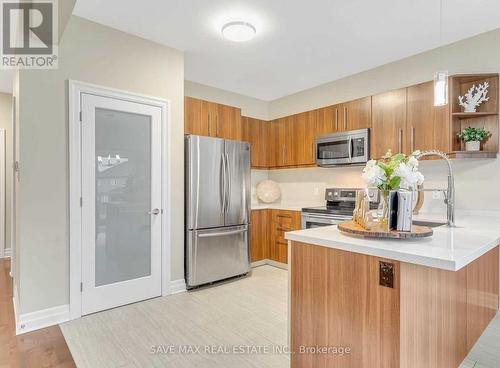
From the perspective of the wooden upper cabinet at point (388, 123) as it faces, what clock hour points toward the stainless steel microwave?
The stainless steel microwave is roughly at 2 o'clock from the wooden upper cabinet.

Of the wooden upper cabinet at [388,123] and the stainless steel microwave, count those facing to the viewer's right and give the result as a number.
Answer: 0

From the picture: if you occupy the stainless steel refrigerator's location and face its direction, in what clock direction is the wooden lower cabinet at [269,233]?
The wooden lower cabinet is roughly at 9 o'clock from the stainless steel refrigerator.

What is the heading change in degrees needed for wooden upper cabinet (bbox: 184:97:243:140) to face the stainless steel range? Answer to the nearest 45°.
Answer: approximately 45° to its left

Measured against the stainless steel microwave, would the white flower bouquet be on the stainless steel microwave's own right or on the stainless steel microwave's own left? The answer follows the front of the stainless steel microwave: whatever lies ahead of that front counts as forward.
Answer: on the stainless steel microwave's own left

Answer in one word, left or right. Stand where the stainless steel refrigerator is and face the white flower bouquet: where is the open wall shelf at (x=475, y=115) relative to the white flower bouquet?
left

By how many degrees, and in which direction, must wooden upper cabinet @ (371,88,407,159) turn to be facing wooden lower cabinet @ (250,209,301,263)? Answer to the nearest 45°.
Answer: approximately 45° to its right

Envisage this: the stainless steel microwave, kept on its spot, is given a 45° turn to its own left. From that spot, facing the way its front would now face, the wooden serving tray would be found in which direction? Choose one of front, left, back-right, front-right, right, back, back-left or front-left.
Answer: front

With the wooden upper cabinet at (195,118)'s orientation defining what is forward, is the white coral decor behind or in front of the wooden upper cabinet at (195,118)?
in front

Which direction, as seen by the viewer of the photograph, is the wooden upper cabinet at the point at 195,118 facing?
facing the viewer and to the right of the viewer

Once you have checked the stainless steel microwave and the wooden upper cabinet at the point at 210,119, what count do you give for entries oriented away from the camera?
0

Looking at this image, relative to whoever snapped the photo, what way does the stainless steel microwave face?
facing the viewer and to the left of the viewer

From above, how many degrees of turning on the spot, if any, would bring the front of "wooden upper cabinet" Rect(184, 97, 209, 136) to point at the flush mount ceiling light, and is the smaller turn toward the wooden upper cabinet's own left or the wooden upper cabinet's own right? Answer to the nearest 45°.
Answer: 0° — it already faces it

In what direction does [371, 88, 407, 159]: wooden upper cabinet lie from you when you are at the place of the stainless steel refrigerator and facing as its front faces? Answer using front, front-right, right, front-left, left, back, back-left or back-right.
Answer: front-left
